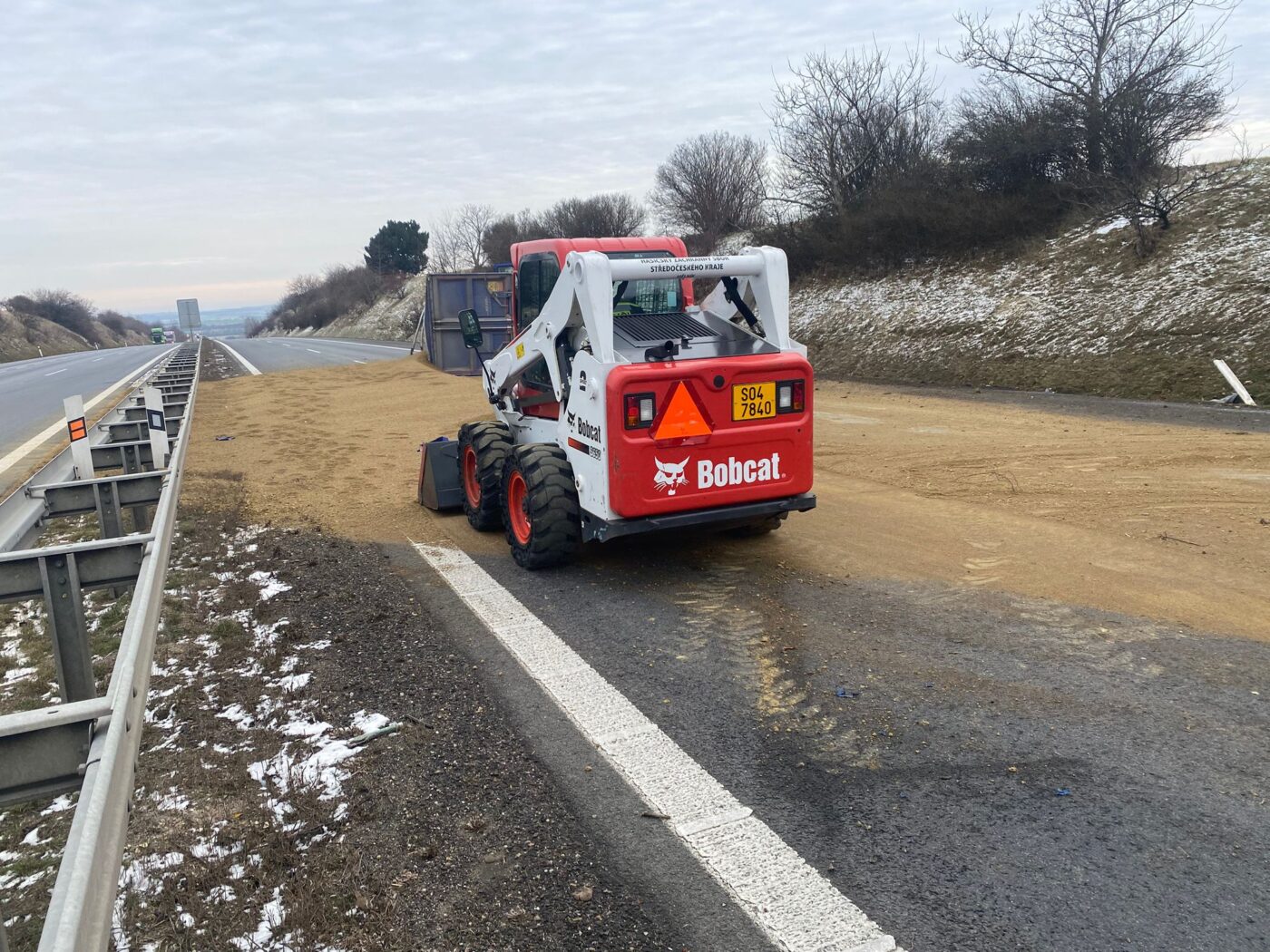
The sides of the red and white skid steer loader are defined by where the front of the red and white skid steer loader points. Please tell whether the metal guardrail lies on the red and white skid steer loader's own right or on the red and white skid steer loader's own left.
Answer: on the red and white skid steer loader's own left

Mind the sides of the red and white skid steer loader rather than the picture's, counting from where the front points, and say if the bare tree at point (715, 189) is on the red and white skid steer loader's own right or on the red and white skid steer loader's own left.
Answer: on the red and white skid steer loader's own right

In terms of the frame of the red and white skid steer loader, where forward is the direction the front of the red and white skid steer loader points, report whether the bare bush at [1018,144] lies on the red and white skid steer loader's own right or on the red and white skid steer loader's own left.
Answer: on the red and white skid steer loader's own right

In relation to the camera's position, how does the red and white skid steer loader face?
facing away from the viewer and to the left of the viewer

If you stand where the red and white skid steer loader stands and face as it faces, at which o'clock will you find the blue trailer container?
The blue trailer container is roughly at 1 o'clock from the red and white skid steer loader.
